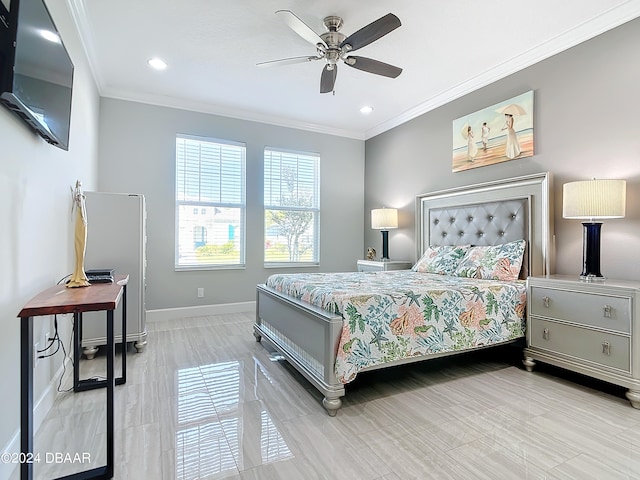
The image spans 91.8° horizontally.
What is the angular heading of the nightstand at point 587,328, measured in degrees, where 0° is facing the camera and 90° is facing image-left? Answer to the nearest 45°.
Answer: approximately 45°

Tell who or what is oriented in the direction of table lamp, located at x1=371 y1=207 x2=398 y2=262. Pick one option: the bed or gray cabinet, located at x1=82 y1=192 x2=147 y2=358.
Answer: the gray cabinet

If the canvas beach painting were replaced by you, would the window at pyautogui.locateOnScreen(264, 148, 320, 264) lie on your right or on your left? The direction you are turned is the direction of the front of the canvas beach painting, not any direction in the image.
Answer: on your right

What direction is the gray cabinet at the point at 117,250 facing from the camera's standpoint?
to the viewer's right

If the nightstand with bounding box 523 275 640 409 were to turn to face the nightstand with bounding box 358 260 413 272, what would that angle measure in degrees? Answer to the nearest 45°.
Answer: approximately 90° to its right

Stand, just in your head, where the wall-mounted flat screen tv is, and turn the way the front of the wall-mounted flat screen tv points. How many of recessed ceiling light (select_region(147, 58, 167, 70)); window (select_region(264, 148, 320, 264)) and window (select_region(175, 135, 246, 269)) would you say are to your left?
3

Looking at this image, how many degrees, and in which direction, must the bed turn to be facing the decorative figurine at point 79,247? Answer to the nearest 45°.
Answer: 0° — it already faces it

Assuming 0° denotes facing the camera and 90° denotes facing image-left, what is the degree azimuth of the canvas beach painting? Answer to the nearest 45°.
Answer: approximately 45°
